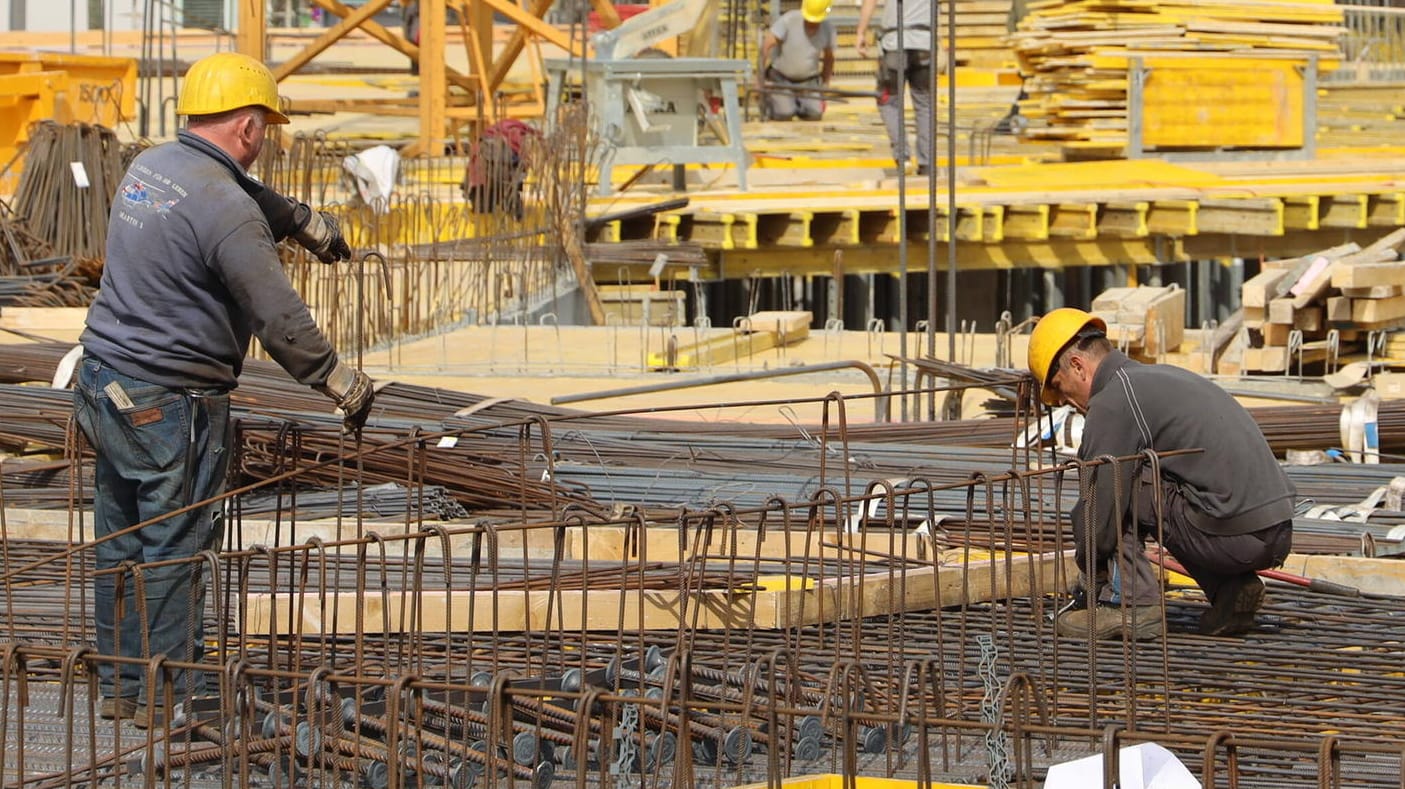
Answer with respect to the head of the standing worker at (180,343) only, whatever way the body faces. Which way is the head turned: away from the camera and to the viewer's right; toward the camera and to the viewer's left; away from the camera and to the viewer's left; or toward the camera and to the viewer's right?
away from the camera and to the viewer's right

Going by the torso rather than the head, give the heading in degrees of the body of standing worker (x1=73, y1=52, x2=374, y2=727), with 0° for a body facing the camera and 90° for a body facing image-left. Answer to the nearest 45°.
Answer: approximately 225°

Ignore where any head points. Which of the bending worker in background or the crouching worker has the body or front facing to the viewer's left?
the crouching worker

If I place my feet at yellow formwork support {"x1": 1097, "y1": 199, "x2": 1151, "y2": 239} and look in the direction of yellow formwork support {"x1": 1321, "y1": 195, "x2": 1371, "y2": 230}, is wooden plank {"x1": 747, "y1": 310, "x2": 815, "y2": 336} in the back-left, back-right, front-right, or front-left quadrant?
back-right

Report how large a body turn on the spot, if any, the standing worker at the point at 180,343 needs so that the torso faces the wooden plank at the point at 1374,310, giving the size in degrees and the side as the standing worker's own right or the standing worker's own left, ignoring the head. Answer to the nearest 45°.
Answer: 0° — they already face it

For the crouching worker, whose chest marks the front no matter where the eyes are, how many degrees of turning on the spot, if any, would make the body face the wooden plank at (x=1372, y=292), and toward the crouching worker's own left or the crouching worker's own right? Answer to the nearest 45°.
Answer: approximately 90° to the crouching worker's own right

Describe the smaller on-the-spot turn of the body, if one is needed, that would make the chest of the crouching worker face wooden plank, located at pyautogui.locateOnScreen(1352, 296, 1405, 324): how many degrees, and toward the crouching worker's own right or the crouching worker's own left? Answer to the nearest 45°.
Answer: approximately 90° to the crouching worker's own right

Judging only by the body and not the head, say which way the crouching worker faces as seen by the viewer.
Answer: to the viewer's left

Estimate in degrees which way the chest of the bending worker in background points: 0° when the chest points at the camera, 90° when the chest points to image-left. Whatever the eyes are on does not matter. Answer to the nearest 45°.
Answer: approximately 0°
